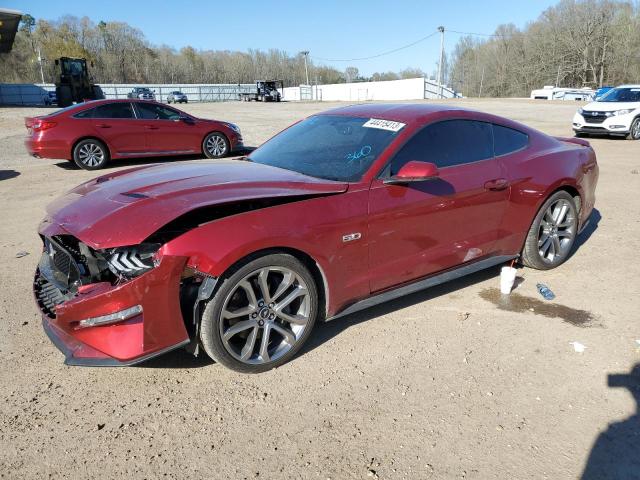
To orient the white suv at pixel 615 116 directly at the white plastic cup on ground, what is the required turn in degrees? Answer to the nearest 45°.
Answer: approximately 45° to its left

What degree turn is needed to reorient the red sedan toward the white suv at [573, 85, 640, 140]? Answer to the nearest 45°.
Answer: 0° — it already faces it

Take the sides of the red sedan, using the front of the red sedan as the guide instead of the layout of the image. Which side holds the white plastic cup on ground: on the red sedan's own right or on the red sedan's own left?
on the red sedan's own right

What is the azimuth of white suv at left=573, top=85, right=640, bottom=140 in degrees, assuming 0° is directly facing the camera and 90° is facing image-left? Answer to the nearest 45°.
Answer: approximately 45°

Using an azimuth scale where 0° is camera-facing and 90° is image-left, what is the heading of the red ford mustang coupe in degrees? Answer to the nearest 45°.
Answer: approximately 45°

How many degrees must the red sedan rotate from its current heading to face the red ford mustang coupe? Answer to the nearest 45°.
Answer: approximately 90° to its right

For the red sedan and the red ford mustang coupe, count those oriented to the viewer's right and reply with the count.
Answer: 1

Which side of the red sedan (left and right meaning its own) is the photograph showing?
right

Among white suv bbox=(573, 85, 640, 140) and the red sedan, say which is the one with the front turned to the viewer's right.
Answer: the red sedan

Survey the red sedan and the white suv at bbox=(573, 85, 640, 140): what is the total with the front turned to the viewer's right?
1
